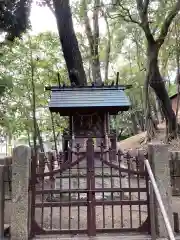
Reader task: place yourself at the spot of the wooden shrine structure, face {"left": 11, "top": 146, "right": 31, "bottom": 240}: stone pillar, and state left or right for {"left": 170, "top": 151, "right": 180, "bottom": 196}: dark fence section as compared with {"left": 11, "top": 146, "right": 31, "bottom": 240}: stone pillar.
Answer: left

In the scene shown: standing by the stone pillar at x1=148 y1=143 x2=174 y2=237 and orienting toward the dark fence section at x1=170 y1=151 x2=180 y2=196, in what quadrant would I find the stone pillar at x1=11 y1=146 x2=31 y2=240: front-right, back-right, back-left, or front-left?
back-left

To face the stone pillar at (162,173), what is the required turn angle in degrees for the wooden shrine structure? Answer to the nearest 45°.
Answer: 0° — it already faces it

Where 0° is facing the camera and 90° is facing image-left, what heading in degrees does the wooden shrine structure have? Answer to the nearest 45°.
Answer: approximately 0°

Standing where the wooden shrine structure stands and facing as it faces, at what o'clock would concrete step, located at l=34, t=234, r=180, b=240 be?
The concrete step is roughly at 12 o'clock from the wooden shrine structure.

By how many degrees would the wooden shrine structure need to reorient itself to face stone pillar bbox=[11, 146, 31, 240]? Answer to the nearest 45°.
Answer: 0° — it already faces it
